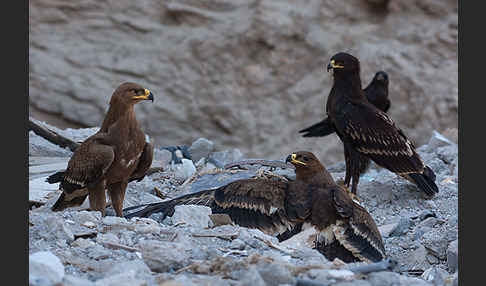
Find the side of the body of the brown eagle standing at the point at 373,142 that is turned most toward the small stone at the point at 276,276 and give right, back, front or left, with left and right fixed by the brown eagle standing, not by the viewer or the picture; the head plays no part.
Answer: left

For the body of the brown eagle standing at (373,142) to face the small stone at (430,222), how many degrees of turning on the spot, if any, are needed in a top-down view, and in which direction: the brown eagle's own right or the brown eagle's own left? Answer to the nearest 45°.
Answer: approximately 135° to the brown eagle's own left

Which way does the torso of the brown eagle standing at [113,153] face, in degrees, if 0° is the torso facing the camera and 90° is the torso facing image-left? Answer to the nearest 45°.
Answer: approximately 315°

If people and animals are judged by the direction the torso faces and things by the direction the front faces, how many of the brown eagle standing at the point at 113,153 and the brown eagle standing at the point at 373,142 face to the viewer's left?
1

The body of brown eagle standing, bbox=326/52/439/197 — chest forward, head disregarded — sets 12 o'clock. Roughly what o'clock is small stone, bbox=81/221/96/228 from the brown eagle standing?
The small stone is roughly at 10 o'clock from the brown eagle standing.

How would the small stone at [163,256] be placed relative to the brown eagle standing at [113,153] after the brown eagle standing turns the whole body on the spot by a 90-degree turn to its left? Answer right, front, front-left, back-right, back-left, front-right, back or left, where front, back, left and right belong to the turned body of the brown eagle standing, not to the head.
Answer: back-right

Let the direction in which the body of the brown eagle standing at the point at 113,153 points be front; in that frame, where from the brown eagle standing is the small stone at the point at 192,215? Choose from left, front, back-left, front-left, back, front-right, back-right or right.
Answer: front

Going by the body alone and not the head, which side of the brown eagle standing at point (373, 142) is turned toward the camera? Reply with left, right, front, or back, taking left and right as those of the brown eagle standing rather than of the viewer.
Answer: left

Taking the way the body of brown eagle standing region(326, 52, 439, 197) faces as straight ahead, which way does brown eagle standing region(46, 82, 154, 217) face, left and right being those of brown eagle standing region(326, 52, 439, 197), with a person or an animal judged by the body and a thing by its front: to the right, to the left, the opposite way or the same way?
the opposite way

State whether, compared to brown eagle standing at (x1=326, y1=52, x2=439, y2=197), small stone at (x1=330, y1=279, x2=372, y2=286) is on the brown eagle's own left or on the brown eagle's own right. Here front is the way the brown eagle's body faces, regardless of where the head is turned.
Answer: on the brown eagle's own left

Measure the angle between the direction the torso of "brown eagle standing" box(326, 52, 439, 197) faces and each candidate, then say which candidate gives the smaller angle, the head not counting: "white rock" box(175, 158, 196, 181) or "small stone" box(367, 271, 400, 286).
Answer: the white rock

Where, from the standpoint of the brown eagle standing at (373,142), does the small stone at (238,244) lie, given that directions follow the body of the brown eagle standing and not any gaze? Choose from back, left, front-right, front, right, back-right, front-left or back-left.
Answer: left

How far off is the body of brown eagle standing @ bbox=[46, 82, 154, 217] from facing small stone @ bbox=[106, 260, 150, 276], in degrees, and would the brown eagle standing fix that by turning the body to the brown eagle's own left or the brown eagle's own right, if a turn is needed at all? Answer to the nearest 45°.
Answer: approximately 45° to the brown eagle's own right

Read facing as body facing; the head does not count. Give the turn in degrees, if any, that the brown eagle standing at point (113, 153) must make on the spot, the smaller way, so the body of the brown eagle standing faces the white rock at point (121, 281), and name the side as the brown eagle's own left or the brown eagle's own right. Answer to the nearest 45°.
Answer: approximately 45° to the brown eagle's own right
